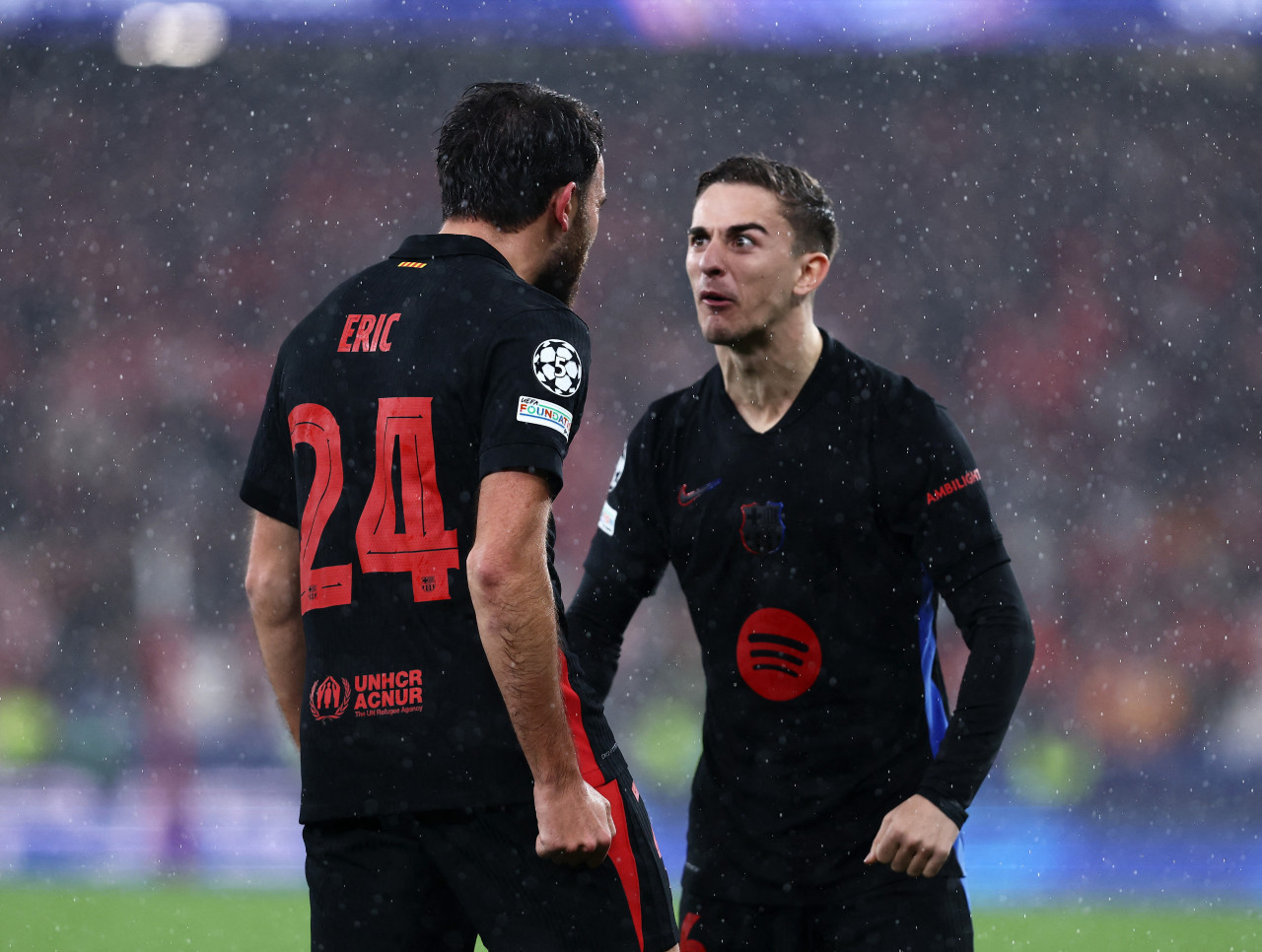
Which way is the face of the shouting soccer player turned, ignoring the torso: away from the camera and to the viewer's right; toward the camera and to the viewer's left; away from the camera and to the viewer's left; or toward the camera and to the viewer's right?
toward the camera and to the viewer's left

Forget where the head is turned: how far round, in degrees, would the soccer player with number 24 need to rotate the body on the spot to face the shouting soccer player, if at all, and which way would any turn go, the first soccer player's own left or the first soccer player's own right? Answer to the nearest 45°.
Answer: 0° — they already face them

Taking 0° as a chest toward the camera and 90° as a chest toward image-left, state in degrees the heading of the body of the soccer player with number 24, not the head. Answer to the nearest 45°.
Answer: approximately 225°

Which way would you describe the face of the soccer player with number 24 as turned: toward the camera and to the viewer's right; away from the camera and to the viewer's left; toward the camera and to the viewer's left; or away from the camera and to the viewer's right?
away from the camera and to the viewer's right
